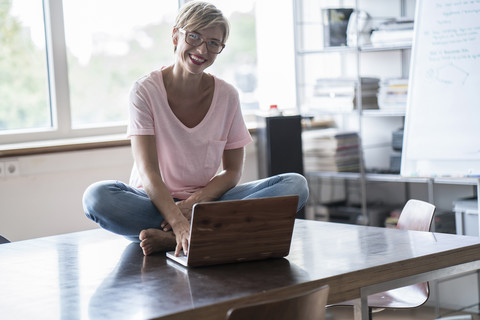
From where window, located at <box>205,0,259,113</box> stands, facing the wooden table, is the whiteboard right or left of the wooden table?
left

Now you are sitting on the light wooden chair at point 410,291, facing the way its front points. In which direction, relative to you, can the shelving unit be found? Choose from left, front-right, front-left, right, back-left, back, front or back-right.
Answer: back-right

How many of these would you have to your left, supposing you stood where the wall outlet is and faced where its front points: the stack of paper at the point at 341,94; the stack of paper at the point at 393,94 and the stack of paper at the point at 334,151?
3

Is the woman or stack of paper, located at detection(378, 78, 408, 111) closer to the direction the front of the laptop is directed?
the woman

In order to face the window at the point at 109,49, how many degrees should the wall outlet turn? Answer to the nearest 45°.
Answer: approximately 135° to its left

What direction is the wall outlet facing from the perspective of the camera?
toward the camera

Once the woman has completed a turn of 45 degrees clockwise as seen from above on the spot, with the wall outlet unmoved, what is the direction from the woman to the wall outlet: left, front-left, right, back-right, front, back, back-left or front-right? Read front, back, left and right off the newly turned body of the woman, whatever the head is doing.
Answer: right

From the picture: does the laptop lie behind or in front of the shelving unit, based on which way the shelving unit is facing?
in front

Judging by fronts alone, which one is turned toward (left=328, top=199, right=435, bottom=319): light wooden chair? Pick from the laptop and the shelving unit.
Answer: the shelving unit

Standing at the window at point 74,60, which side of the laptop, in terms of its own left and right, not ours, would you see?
front

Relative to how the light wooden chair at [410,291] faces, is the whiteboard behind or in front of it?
behind

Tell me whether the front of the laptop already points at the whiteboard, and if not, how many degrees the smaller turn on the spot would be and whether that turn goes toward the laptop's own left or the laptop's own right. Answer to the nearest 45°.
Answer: approximately 90° to the laptop's own right

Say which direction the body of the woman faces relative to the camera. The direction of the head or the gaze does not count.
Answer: toward the camera

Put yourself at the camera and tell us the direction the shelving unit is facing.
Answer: facing the viewer
